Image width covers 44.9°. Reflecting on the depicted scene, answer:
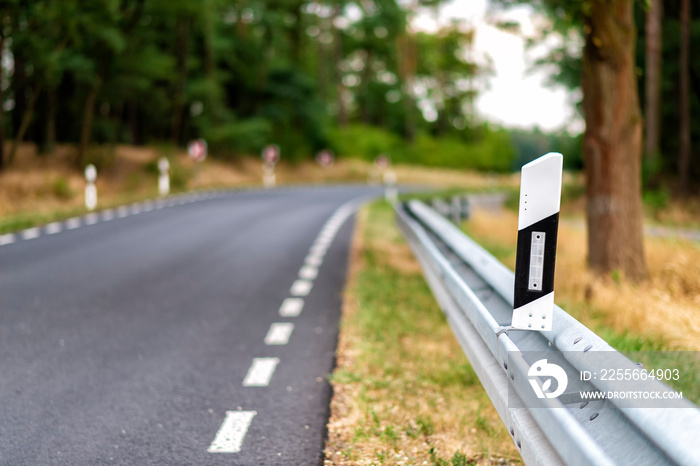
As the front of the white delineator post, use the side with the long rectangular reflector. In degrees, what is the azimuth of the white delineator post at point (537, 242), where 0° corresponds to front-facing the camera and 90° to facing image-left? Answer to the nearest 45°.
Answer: approximately 0°

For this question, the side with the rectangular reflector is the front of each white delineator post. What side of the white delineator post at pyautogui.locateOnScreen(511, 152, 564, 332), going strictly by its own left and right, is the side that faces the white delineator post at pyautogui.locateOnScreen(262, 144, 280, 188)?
back
